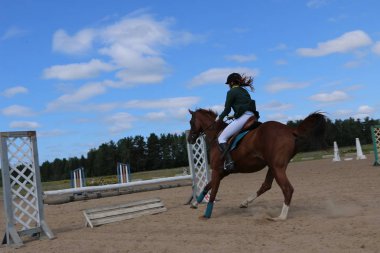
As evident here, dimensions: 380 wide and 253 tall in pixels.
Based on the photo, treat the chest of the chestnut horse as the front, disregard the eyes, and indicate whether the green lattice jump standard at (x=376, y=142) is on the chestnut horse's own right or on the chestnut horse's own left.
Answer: on the chestnut horse's own right

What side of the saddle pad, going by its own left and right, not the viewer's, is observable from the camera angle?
left

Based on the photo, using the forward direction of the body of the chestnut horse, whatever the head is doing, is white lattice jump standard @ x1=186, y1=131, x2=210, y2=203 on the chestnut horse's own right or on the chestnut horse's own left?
on the chestnut horse's own right

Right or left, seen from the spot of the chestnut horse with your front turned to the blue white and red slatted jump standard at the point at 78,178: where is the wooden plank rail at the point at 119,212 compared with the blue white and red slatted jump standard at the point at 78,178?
left

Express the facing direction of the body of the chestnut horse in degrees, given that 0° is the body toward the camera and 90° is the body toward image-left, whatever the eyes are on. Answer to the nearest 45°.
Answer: approximately 90°

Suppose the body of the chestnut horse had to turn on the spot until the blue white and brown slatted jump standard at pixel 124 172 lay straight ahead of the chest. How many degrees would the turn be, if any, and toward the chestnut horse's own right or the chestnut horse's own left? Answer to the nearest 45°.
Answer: approximately 45° to the chestnut horse's own right

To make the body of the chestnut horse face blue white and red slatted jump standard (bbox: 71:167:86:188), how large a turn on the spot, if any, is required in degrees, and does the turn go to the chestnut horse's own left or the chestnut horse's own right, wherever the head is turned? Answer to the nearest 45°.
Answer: approximately 45° to the chestnut horse's own right

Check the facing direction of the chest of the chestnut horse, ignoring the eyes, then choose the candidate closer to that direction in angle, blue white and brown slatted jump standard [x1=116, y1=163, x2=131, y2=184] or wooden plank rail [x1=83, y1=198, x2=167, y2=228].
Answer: the wooden plank rail

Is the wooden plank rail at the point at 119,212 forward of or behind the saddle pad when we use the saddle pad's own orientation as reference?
forward

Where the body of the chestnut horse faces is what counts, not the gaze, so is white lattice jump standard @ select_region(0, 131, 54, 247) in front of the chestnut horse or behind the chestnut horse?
in front

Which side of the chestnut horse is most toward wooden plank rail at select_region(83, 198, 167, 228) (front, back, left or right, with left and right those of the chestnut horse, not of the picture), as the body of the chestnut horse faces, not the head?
front
